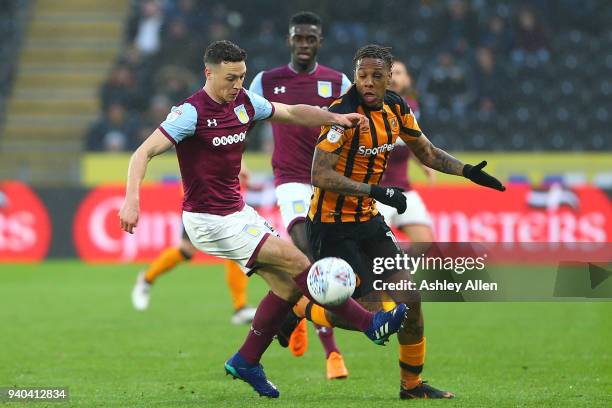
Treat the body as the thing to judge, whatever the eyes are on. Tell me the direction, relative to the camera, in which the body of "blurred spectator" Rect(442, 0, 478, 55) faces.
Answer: toward the camera

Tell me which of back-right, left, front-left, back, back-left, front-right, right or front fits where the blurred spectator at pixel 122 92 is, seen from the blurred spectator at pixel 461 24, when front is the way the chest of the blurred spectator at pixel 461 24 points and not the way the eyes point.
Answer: right

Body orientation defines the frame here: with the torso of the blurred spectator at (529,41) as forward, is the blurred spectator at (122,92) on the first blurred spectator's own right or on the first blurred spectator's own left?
on the first blurred spectator's own right

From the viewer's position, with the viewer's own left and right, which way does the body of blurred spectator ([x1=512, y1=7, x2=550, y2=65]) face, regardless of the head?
facing the viewer

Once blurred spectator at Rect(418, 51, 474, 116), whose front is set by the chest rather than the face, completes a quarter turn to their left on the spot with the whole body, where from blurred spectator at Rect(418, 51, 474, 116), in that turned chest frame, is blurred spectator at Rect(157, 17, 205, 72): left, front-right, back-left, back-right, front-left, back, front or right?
back

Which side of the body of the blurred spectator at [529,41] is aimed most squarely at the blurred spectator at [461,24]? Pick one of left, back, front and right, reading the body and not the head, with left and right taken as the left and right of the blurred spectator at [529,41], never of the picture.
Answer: right

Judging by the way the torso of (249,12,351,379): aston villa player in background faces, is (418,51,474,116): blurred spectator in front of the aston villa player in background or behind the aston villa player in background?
behind

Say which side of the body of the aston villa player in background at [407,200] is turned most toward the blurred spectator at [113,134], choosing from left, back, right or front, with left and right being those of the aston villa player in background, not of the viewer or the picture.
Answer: right

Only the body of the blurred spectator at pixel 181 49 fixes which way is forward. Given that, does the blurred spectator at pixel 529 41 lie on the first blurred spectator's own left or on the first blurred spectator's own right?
on the first blurred spectator's own left

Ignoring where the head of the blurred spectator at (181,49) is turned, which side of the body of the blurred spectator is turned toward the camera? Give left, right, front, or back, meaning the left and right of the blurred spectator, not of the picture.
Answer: front

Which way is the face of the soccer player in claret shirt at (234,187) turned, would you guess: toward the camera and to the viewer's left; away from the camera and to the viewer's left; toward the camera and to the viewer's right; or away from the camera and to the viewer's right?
toward the camera and to the viewer's right
